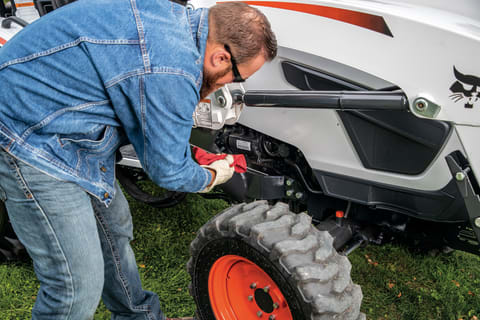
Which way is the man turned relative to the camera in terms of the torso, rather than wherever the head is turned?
to the viewer's right
